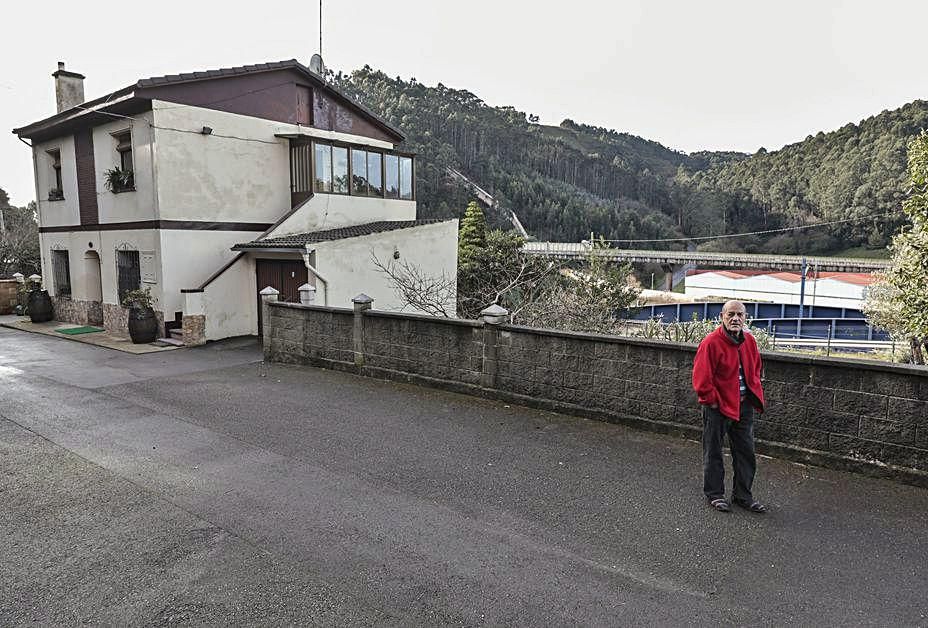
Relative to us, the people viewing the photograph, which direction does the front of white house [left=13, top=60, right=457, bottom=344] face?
facing the viewer and to the left of the viewer

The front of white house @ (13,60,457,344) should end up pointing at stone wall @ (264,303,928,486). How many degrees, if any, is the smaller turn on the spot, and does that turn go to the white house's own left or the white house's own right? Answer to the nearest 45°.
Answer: approximately 90° to the white house's own left

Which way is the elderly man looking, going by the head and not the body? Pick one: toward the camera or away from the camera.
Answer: toward the camera

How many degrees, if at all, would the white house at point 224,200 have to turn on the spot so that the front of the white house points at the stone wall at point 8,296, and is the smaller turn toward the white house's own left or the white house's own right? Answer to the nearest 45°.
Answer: approximately 90° to the white house's own right

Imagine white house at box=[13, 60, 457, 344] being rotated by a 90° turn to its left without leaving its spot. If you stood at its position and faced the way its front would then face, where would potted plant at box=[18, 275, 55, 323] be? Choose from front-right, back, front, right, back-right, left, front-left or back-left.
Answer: back

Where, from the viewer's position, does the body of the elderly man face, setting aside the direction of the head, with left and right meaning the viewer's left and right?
facing the viewer and to the right of the viewer

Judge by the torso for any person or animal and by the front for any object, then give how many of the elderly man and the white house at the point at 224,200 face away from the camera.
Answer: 0

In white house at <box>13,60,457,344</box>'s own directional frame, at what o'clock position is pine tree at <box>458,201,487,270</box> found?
The pine tree is roughly at 6 o'clock from the white house.

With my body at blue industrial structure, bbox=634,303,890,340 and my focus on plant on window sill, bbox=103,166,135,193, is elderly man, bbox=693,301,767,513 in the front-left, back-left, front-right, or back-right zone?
front-left
